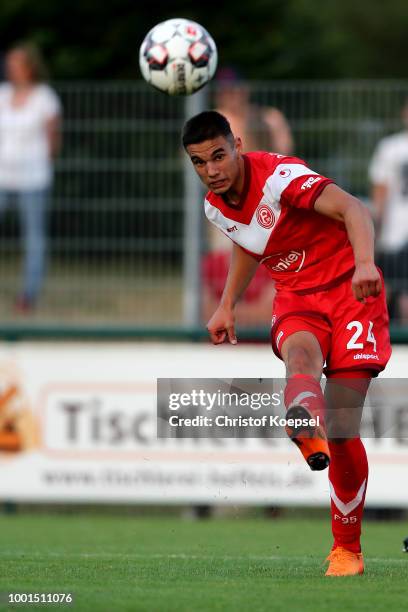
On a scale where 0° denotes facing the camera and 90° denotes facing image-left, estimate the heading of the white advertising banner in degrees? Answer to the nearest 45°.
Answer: approximately 0°

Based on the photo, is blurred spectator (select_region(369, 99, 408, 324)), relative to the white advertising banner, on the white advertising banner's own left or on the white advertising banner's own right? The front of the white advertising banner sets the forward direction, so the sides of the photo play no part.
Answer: on the white advertising banner's own left

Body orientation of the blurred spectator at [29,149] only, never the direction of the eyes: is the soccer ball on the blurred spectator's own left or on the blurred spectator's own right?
on the blurred spectator's own left

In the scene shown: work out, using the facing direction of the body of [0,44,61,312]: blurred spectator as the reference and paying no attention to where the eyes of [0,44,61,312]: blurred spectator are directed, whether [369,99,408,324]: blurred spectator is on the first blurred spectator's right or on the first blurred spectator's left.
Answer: on the first blurred spectator's left

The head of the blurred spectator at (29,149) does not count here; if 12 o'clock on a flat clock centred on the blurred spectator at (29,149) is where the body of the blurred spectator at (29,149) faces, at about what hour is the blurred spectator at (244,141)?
the blurred spectator at (244,141) is roughly at 8 o'clock from the blurred spectator at (29,149).

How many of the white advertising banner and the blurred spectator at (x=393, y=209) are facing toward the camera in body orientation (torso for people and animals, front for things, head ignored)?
2

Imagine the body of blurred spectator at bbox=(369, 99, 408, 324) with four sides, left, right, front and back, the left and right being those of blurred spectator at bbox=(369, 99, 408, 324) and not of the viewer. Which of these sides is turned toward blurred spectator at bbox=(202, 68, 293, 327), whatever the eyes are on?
right
